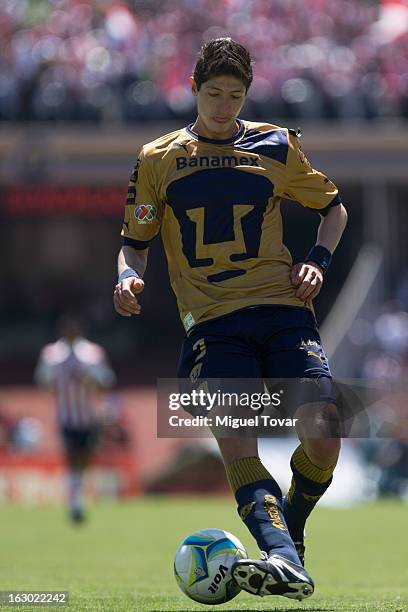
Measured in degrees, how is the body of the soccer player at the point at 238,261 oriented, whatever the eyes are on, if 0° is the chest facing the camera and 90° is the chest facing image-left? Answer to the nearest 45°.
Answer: approximately 0°

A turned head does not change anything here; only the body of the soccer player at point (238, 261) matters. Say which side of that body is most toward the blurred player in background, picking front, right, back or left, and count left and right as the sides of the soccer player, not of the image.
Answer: back
